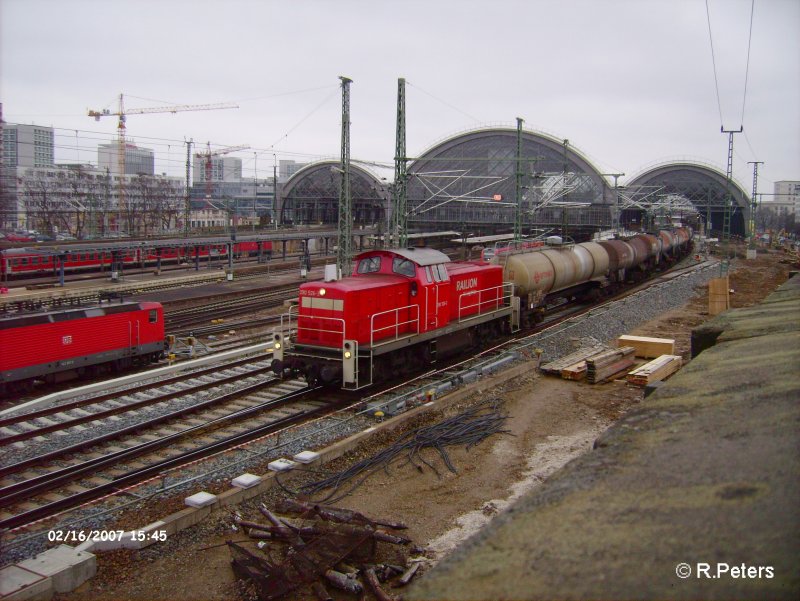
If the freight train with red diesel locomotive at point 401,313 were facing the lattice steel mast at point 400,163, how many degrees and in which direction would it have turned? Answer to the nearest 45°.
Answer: approximately 135° to its right

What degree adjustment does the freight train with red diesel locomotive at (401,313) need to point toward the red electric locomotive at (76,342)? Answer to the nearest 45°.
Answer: approximately 45° to its right

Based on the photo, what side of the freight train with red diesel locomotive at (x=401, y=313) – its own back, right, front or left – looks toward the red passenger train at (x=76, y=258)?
right

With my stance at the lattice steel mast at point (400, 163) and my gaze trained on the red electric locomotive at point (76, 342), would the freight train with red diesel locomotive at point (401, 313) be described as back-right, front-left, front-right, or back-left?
front-left

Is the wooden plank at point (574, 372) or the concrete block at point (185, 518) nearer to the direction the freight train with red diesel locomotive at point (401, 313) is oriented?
the concrete block

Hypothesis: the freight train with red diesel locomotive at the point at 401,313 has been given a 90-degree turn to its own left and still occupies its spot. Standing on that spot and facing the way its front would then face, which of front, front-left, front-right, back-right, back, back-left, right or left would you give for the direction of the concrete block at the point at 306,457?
front-right

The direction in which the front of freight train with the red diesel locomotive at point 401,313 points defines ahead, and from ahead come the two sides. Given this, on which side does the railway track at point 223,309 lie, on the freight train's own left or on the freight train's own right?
on the freight train's own right

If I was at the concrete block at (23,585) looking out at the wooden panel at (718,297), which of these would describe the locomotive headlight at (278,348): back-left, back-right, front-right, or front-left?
front-left

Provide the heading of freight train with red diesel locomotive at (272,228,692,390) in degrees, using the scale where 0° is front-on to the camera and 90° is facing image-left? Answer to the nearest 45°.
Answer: approximately 45°

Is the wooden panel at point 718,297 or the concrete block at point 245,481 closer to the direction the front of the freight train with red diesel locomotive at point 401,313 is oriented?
the concrete block

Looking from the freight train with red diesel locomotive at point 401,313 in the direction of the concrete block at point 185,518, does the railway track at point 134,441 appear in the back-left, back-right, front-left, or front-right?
front-right

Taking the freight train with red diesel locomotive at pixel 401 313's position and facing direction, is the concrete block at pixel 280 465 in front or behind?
in front

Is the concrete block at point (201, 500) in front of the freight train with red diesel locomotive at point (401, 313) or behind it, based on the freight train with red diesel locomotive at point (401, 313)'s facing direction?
in front
